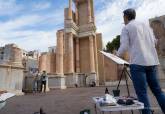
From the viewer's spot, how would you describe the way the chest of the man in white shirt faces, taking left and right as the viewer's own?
facing away from the viewer and to the left of the viewer

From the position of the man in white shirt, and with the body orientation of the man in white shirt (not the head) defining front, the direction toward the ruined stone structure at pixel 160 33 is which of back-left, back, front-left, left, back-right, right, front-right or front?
front-right

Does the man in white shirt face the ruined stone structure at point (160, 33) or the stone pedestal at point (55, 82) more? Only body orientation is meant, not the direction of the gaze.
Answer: the stone pedestal

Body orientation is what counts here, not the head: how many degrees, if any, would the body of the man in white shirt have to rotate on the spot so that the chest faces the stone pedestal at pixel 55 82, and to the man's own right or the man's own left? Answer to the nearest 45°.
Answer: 0° — they already face it

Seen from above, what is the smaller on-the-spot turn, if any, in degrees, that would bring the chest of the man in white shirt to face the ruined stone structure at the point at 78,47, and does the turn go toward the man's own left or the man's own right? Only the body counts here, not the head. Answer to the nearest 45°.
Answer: approximately 45° to the man's own right
